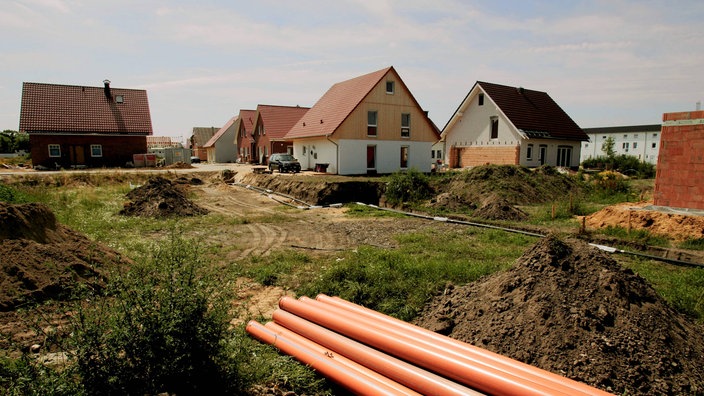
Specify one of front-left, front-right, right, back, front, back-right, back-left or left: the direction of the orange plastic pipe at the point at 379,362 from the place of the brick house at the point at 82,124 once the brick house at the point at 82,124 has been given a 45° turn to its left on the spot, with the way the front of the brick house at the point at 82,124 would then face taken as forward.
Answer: front-right

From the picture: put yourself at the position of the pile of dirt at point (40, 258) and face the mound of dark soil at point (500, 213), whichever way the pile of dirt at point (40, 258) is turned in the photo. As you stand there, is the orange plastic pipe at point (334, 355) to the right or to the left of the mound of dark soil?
right

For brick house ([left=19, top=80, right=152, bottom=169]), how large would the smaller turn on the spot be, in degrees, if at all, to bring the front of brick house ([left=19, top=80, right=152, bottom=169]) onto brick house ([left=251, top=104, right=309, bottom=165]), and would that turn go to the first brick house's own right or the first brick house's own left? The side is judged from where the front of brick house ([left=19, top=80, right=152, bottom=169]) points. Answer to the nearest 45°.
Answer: approximately 90° to the first brick house's own left

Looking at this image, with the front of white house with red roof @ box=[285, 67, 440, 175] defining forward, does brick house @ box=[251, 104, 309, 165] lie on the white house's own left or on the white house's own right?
on the white house's own right

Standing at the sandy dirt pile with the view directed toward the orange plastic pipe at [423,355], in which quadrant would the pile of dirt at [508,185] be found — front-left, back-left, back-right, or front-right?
back-right

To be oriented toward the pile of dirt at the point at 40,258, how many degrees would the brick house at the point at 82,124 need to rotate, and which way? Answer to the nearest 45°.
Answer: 0° — it already faces it

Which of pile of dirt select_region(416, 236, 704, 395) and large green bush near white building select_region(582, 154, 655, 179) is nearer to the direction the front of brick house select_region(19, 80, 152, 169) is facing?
the pile of dirt

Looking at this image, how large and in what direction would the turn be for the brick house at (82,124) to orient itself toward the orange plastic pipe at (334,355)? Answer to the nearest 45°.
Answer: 0° — it already faces it

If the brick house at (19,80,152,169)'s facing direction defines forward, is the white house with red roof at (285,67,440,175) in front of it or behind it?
in front

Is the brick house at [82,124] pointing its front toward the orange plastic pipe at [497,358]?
yes

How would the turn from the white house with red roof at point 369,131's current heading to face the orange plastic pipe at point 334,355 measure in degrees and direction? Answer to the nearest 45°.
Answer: approximately 45° to its left

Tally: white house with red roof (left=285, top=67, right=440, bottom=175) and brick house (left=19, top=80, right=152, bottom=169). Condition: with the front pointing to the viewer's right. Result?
0

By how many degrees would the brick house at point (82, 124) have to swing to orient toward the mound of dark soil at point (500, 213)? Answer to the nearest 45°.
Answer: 0° — it already faces it

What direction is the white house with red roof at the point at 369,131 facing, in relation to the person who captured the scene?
facing the viewer and to the left of the viewer

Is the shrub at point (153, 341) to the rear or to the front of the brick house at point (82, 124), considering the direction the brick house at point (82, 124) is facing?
to the front

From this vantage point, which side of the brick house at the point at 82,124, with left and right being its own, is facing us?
front

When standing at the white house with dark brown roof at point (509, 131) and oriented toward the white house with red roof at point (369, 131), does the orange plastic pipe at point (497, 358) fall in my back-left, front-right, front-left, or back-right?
front-left

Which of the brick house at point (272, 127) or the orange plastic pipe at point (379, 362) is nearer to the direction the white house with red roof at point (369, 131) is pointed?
the orange plastic pipe
